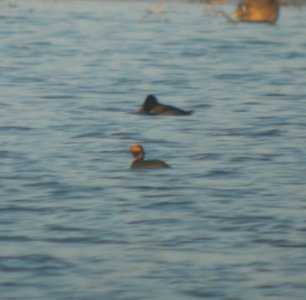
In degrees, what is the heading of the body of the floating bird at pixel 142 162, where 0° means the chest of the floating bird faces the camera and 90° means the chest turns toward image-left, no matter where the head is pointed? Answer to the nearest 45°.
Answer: approximately 90°

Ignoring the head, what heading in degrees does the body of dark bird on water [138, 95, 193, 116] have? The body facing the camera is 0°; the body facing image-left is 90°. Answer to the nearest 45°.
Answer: approximately 90°

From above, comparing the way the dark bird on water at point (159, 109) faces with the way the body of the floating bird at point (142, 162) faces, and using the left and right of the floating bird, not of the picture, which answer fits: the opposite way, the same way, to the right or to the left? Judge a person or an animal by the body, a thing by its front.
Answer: the same way

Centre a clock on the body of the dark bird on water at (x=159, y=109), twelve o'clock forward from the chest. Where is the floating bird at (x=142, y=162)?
The floating bird is roughly at 9 o'clock from the dark bird on water.

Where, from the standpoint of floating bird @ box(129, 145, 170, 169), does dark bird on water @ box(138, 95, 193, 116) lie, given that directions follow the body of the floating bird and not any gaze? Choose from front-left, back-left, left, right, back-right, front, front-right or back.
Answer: right

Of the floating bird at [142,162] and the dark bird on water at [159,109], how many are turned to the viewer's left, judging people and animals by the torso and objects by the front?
2
